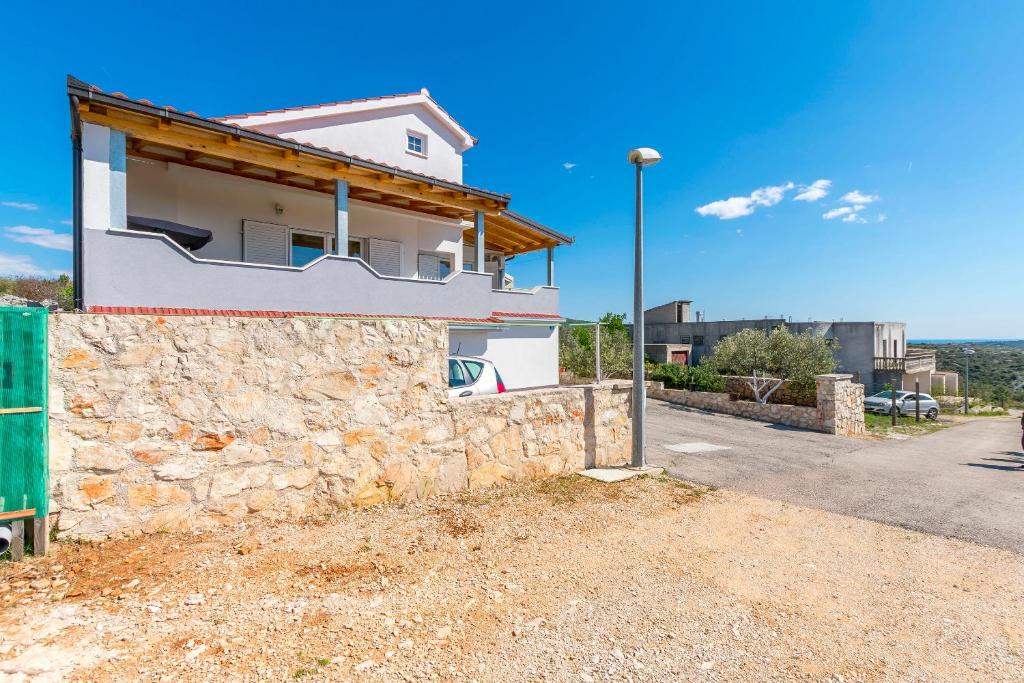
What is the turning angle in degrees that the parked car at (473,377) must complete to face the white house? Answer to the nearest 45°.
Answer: approximately 45° to its right

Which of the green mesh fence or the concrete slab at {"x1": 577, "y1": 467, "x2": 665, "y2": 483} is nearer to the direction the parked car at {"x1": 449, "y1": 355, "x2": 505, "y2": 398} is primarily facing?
the green mesh fence

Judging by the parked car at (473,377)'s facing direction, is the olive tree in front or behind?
behind

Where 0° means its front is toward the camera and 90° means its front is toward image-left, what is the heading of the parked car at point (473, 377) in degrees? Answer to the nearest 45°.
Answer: approximately 90°

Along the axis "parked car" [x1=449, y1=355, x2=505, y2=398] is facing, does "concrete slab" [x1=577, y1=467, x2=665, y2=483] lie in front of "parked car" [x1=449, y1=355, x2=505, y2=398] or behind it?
behind

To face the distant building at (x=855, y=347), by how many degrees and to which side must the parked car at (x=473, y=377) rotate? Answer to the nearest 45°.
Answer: approximately 135° to its right

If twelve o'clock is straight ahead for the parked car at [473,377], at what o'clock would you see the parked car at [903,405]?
the parked car at [903,405] is roughly at 5 o'clock from the parked car at [473,377].

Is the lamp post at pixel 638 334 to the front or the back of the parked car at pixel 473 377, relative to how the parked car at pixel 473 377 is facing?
to the back

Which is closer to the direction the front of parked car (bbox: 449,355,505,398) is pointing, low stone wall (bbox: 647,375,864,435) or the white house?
the white house

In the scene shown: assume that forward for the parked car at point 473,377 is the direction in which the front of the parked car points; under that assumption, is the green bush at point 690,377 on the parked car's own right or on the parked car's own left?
on the parked car's own right

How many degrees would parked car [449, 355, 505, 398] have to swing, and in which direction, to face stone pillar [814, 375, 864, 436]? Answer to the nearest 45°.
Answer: approximately 135° to its right

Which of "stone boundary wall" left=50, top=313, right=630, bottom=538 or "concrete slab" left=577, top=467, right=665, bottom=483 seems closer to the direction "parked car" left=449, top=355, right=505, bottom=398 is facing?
the stone boundary wall
